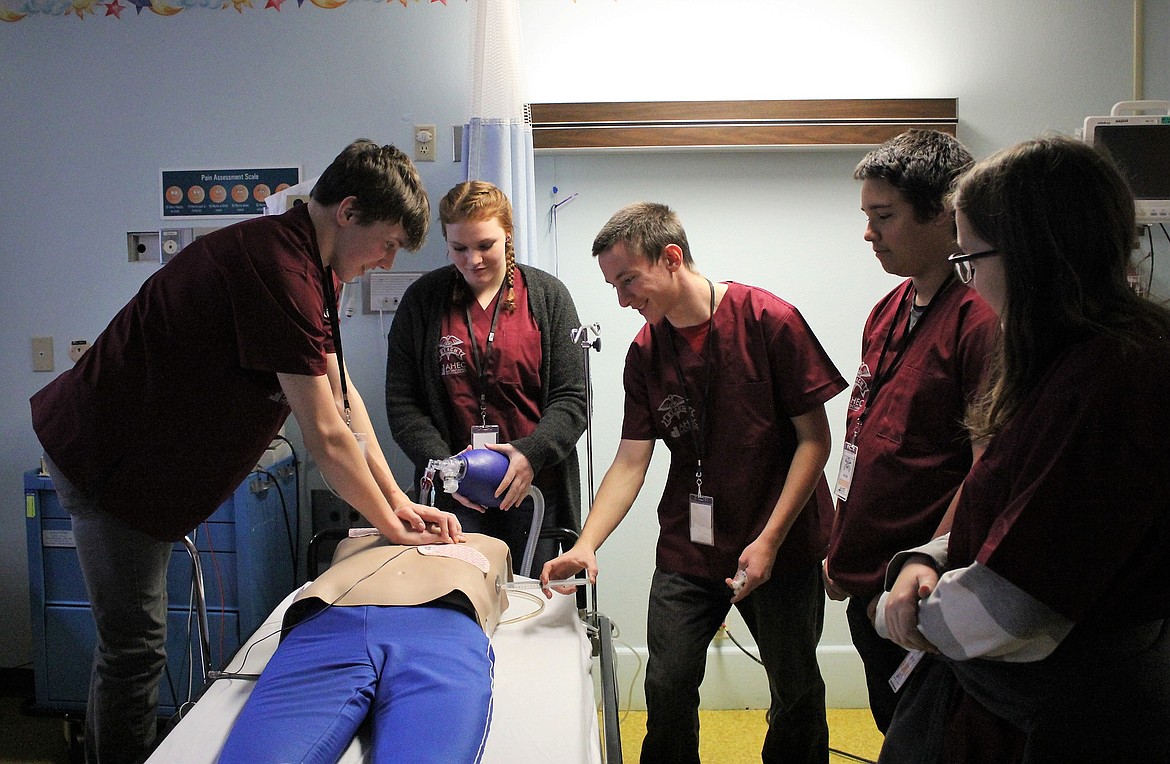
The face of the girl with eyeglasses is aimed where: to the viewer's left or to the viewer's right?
to the viewer's left

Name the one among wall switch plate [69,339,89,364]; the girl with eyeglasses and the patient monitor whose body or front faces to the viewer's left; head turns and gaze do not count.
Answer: the girl with eyeglasses

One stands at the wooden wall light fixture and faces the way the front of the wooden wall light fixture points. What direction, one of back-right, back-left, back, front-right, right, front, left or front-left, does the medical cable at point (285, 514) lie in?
right

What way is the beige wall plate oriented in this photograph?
toward the camera

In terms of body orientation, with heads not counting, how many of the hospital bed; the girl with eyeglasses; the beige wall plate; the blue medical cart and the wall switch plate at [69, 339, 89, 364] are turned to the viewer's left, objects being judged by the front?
1

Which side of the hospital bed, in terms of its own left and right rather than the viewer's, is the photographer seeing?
front

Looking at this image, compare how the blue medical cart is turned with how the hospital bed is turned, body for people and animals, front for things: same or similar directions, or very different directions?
same or similar directions

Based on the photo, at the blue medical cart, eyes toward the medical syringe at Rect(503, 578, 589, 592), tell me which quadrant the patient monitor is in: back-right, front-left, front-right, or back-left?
front-left

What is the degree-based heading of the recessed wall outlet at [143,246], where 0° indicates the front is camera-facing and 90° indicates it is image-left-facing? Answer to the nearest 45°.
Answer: approximately 0°

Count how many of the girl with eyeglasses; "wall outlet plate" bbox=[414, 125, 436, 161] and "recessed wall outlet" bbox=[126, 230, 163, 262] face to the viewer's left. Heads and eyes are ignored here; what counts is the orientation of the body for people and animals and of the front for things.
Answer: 1

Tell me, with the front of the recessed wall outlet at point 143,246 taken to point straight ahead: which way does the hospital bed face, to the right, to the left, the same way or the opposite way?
the same way

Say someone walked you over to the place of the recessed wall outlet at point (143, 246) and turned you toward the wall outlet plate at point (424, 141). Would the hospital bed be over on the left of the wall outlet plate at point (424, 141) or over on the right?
right

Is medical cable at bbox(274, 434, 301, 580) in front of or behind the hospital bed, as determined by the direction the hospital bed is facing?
behind

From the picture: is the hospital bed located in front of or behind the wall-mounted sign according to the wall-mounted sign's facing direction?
in front

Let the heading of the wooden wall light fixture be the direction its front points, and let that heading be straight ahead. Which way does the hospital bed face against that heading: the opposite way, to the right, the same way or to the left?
the same way

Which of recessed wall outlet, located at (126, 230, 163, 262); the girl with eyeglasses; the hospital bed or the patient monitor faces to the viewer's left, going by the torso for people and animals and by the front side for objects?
the girl with eyeglasses
